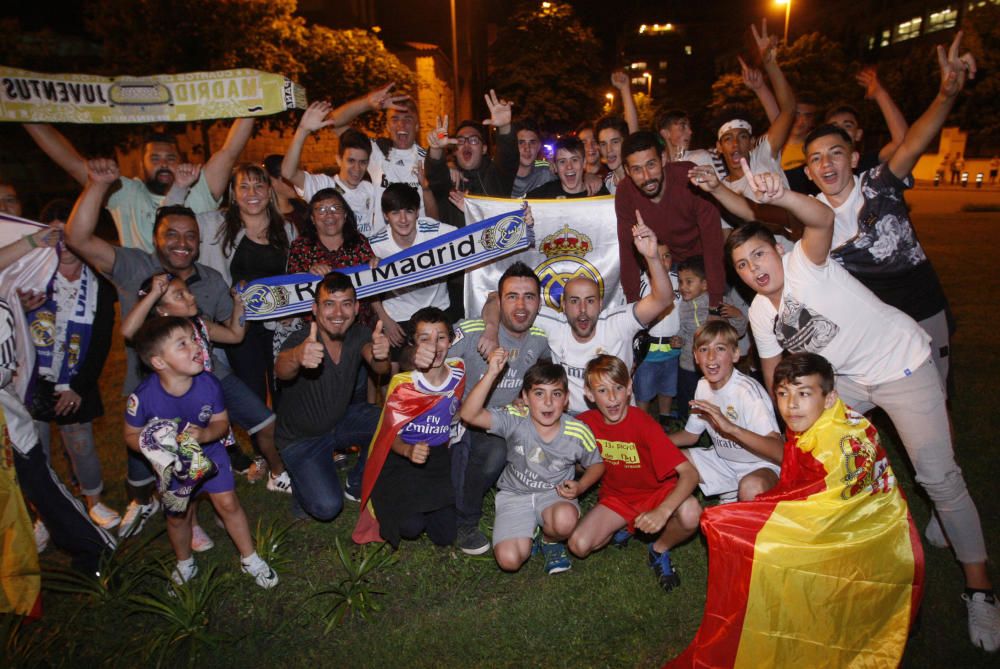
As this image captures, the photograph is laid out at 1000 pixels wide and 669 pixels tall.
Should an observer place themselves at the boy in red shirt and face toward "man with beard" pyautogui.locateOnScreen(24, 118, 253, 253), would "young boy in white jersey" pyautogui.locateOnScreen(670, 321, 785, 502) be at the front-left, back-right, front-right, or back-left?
back-right

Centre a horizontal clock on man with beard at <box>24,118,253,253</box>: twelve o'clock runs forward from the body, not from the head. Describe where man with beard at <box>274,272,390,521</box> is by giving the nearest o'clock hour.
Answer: man with beard at <box>274,272,390,521</box> is roughly at 11 o'clock from man with beard at <box>24,118,253,253</box>.

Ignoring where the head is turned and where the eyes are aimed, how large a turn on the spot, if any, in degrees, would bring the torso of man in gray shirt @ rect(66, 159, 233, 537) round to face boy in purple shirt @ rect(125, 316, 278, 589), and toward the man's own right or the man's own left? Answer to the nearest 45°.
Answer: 0° — they already face them

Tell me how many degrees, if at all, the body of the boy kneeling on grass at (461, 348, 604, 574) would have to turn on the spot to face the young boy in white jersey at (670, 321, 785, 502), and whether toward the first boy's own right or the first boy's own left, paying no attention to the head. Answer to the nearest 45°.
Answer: approximately 90° to the first boy's own left

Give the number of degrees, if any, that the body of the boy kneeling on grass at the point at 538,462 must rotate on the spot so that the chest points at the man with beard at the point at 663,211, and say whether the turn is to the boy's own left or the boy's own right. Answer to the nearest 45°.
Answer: approximately 135° to the boy's own left

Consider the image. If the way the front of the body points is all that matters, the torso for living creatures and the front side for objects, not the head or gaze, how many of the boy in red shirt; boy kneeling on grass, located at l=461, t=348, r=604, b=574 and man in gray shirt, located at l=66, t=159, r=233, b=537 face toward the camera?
3

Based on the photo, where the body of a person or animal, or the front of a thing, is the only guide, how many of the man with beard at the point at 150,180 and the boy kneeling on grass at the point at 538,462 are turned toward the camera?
2

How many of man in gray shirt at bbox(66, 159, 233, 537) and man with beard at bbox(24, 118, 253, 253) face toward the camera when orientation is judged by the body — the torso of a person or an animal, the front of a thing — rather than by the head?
2

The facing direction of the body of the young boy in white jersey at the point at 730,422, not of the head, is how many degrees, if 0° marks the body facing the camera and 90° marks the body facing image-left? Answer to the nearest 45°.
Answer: approximately 45°
